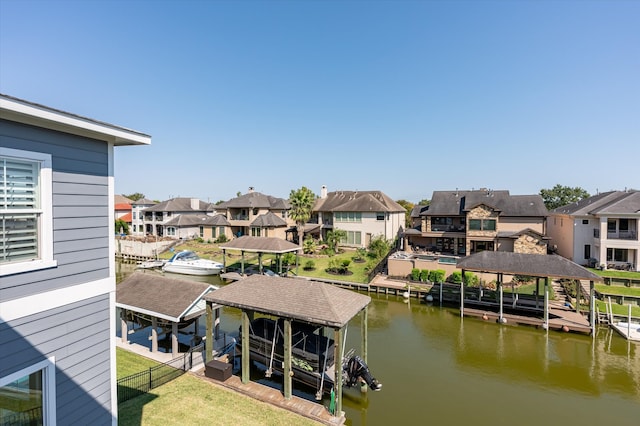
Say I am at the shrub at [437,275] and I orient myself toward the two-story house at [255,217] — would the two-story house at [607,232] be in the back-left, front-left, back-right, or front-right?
back-right

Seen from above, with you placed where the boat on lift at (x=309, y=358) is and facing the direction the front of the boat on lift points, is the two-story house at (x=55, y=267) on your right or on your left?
on your left

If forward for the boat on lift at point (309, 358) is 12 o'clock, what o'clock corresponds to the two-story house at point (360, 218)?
The two-story house is roughly at 2 o'clock from the boat on lift.

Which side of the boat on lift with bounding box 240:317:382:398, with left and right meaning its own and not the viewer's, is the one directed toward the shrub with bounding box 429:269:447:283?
right

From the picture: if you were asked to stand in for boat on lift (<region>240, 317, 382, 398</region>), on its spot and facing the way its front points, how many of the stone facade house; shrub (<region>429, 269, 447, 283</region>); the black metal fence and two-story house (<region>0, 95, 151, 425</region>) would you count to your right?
2

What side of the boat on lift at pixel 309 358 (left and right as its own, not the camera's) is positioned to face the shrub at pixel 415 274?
right

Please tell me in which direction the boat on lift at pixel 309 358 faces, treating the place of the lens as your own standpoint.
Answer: facing away from the viewer and to the left of the viewer

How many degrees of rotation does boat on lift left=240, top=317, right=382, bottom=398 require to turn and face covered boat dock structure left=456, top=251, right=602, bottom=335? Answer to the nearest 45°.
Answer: approximately 90° to its right

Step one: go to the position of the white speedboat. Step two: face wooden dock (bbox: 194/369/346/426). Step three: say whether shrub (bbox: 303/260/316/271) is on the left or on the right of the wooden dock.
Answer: left

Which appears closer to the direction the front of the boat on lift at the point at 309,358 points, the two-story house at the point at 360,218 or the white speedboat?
the white speedboat
